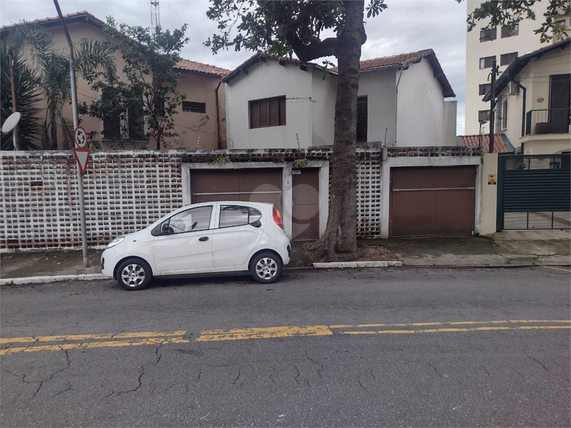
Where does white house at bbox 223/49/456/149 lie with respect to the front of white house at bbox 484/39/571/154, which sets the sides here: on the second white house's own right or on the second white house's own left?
on the second white house's own right

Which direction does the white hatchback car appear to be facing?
to the viewer's left

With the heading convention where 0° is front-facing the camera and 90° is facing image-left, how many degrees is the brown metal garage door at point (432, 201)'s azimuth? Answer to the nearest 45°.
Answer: approximately 0°

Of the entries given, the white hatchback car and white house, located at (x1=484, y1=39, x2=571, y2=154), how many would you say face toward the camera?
1

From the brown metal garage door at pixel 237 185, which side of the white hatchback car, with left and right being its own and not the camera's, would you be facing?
right

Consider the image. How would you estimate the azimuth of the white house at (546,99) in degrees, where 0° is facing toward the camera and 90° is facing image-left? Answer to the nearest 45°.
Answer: approximately 0°

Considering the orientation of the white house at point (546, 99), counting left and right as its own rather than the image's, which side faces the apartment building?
back

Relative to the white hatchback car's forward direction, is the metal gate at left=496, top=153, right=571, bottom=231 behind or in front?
behind

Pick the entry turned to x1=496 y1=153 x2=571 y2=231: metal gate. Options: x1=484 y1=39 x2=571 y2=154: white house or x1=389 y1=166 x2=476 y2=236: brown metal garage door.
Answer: the white house

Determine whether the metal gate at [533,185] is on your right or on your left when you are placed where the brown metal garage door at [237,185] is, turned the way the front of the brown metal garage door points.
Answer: on your left

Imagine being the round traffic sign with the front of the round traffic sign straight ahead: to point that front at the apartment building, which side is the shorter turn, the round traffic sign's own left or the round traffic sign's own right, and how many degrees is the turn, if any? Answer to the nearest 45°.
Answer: approximately 90° to the round traffic sign's own left

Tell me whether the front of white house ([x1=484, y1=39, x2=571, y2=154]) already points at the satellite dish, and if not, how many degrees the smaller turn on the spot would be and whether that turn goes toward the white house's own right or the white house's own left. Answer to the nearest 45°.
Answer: approximately 45° to the white house's own right

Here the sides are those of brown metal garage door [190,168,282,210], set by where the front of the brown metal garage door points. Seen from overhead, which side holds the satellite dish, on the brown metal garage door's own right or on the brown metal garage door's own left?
on the brown metal garage door's own right
